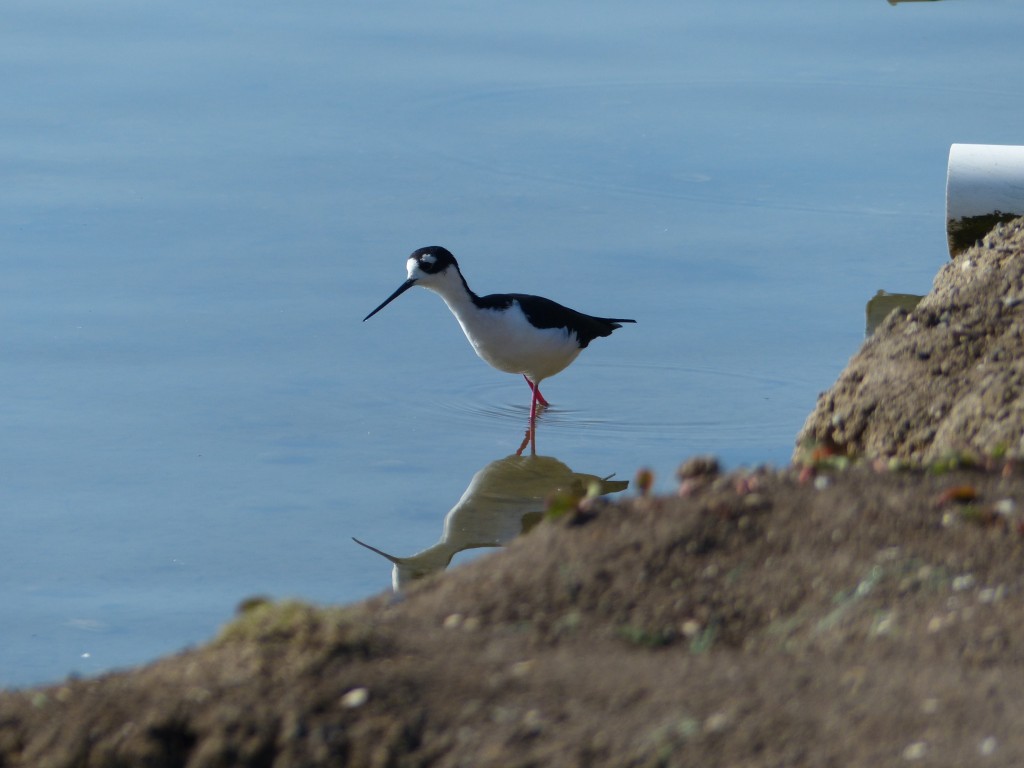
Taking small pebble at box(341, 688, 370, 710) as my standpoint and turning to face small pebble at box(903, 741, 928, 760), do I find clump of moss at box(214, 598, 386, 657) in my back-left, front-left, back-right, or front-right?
back-left

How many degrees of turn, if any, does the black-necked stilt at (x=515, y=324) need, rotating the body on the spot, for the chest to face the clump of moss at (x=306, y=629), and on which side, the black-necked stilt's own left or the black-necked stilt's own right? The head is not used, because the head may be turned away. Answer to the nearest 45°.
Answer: approximately 90° to the black-necked stilt's own left

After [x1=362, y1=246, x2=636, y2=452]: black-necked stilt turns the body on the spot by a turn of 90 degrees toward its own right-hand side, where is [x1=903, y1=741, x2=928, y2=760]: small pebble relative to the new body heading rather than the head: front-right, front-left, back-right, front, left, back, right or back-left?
back

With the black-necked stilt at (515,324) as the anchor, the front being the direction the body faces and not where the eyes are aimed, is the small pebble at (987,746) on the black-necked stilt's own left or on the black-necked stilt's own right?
on the black-necked stilt's own left

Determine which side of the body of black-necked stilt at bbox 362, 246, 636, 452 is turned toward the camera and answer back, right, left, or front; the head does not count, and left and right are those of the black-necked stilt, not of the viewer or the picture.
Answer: left
